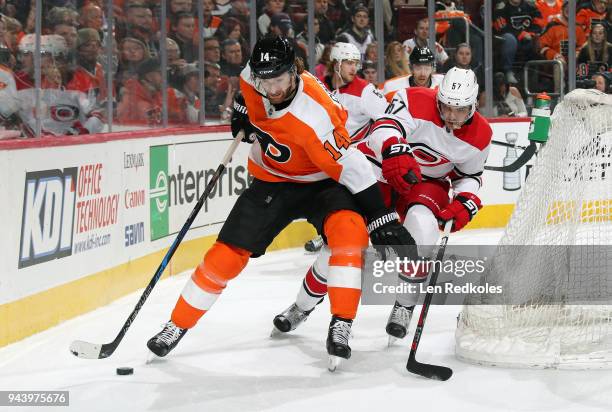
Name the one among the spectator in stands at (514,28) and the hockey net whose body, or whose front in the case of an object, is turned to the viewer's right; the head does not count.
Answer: the hockey net

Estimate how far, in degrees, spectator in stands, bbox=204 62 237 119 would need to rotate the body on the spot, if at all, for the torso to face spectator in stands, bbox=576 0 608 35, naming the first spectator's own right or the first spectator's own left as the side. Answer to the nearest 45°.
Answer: approximately 90° to the first spectator's own left

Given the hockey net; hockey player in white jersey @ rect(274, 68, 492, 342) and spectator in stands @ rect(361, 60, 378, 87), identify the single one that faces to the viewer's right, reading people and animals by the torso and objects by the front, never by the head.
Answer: the hockey net

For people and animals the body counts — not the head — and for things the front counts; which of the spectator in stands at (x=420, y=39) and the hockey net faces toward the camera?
the spectator in stands

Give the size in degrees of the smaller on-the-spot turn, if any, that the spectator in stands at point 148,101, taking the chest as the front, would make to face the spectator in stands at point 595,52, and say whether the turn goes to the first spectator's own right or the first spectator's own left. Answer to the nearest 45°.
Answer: approximately 90° to the first spectator's own left

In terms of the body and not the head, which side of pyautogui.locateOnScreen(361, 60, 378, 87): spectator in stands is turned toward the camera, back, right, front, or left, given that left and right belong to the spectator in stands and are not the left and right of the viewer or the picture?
front

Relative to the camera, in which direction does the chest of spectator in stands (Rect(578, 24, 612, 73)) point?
toward the camera

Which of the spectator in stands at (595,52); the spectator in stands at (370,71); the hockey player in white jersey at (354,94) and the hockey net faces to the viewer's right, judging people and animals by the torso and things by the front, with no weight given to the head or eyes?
the hockey net

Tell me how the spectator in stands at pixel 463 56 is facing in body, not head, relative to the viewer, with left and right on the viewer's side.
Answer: facing the viewer

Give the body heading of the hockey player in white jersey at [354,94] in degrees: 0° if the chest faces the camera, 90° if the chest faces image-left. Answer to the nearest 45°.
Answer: approximately 45°

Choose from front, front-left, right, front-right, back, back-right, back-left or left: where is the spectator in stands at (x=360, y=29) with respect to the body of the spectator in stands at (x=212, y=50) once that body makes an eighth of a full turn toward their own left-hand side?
front-left

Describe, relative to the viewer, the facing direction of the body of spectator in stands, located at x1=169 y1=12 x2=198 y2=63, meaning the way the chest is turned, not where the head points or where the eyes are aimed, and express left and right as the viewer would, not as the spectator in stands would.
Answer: facing the viewer and to the right of the viewer

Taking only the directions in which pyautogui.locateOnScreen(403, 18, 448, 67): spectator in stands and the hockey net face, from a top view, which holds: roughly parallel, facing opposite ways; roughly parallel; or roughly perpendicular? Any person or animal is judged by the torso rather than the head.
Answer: roughly perpendicular

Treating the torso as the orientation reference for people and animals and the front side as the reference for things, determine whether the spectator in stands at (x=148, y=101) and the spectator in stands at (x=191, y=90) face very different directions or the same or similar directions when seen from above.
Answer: same or similar directions

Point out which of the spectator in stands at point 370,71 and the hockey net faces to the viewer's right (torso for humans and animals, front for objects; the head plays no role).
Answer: the hockey net

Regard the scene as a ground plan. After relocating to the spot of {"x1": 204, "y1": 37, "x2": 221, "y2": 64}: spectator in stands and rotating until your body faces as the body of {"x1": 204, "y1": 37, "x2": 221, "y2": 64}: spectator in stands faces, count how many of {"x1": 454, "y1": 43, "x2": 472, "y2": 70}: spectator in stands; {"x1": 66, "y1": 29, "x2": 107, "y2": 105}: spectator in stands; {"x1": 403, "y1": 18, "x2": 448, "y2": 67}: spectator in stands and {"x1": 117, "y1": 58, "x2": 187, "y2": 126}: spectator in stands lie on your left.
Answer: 2

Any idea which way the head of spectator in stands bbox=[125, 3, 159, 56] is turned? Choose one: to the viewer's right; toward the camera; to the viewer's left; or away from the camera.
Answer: toward the camera
